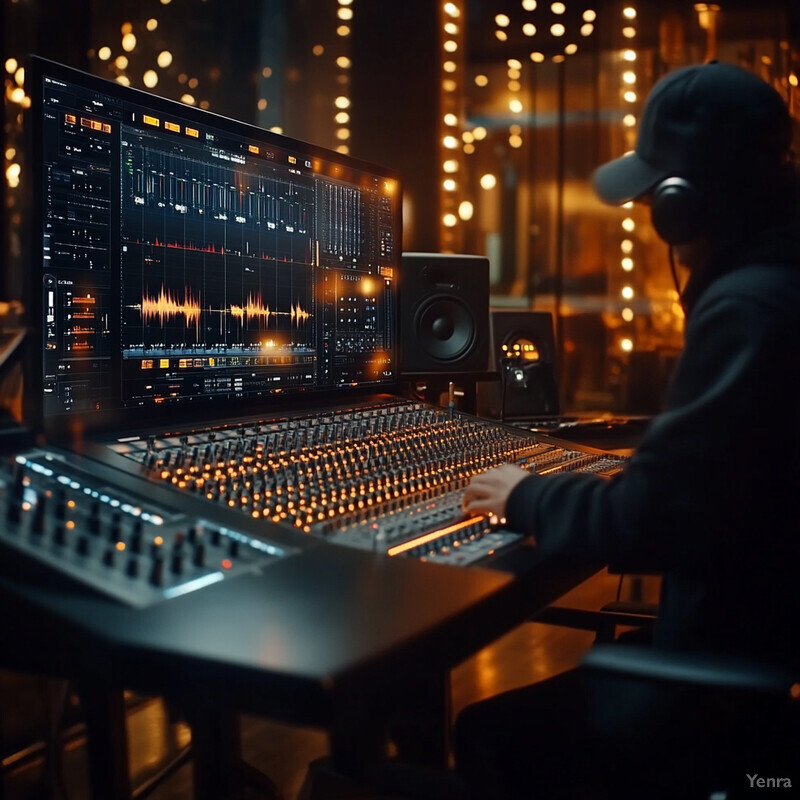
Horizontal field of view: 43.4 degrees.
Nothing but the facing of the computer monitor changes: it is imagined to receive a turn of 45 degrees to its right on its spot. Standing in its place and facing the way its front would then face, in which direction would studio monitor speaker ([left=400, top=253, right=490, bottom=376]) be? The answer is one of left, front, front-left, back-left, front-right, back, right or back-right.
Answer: back-left

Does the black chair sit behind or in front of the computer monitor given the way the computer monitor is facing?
in front

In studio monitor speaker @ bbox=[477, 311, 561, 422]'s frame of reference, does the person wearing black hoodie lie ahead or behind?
ahead

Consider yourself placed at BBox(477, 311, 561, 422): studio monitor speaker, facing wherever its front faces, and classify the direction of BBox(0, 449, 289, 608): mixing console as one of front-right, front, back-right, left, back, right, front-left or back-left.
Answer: front

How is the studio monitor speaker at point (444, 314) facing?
toward the camera

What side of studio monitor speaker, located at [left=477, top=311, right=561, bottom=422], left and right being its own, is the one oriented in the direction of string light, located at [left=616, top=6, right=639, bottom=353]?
back

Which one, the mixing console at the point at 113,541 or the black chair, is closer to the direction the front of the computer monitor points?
the black chair

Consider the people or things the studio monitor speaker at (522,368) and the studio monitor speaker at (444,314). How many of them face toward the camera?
2

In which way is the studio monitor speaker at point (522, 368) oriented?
toward the camera

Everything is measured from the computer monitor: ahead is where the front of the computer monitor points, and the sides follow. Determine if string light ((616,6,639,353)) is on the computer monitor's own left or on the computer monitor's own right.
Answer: on the computer monitor's own left

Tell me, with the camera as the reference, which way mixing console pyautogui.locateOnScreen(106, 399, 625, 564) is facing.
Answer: facing the viewer and to the right of the viewer

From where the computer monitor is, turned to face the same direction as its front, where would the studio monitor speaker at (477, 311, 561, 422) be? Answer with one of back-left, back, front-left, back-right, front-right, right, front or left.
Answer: left
